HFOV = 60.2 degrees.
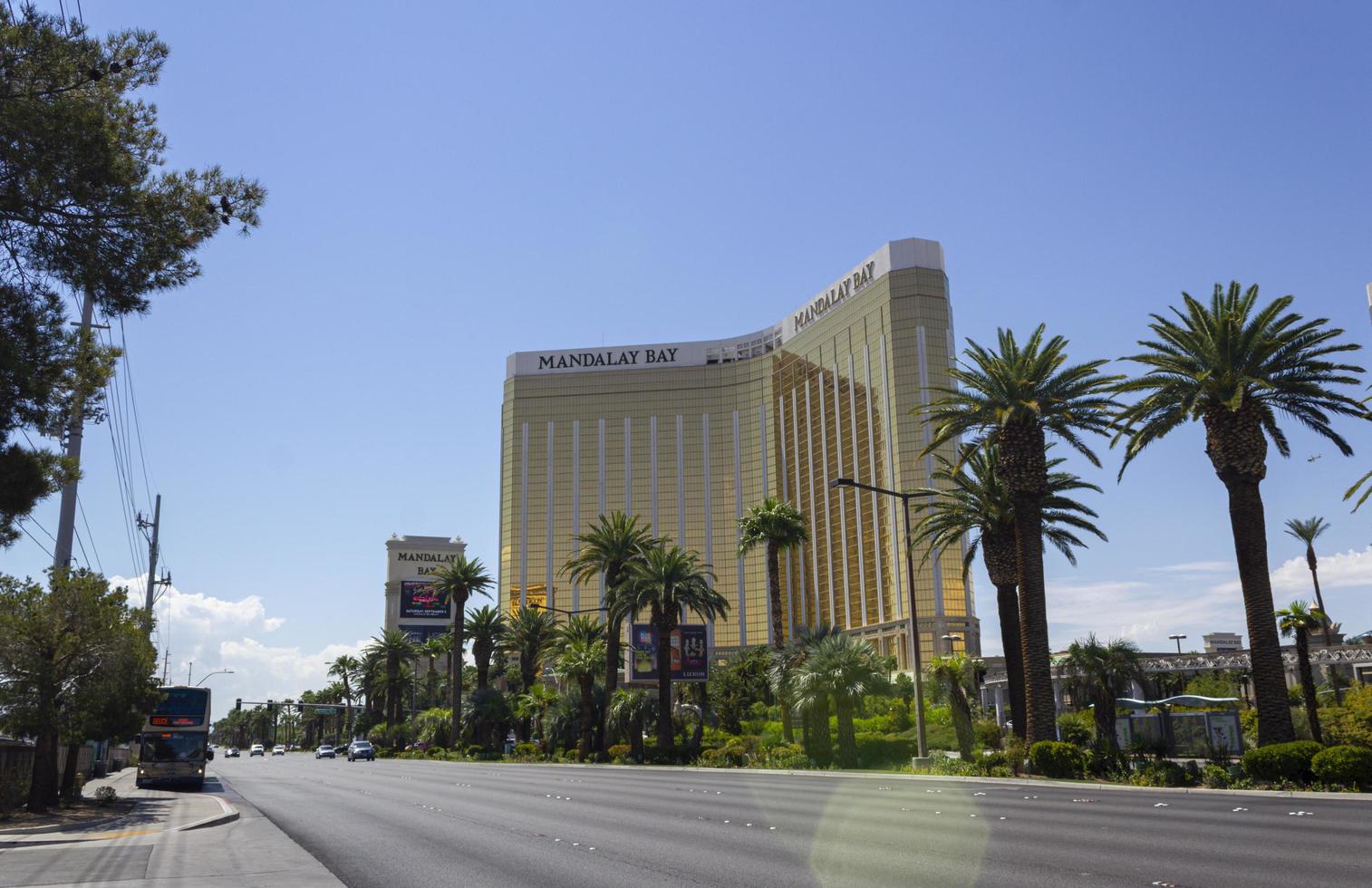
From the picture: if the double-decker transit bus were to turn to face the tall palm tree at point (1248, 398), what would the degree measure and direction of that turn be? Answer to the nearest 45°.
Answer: approximately 45° to its left

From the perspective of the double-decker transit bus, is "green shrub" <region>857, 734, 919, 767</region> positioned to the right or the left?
on its left

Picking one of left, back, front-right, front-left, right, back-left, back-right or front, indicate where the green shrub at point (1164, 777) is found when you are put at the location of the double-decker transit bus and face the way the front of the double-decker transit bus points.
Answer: front-left

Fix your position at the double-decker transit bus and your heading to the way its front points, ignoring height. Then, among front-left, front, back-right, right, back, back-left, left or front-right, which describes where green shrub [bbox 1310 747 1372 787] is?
front-left

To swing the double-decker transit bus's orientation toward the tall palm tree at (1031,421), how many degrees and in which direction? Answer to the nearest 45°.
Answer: approximately 45° to its left

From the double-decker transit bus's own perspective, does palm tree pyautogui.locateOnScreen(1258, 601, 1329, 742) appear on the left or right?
on its left

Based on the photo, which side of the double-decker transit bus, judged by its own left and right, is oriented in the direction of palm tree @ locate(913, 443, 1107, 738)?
left

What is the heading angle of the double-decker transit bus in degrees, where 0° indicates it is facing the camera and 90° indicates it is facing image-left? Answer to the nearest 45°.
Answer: approximately 0°

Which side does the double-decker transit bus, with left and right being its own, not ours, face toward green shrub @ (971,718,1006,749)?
left
